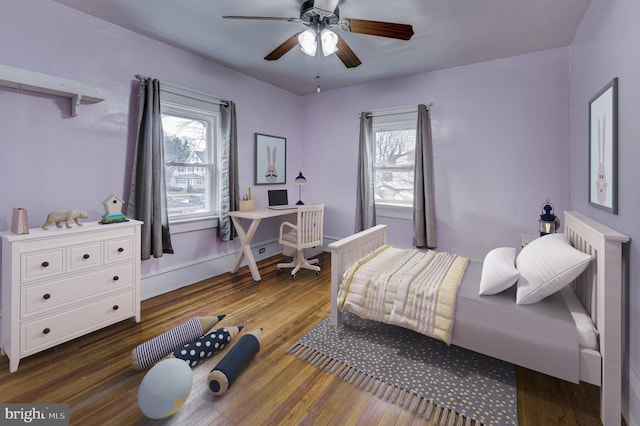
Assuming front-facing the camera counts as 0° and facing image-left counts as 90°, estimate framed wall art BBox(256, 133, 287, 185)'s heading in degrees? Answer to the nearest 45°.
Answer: approximately 315°

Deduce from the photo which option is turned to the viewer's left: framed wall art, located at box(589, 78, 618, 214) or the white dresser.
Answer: the framed wall art

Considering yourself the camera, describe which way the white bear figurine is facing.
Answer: facing to the right of the viewer

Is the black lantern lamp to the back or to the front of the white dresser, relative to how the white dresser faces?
to the front

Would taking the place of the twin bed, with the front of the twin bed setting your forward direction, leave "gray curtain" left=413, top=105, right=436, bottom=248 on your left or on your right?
on your right

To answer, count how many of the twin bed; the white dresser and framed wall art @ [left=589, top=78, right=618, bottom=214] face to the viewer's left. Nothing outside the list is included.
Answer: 2

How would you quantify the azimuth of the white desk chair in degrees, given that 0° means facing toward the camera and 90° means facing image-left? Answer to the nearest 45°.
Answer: approximately 135°

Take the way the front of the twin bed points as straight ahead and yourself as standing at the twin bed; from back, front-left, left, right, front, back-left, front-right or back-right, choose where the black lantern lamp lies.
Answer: right

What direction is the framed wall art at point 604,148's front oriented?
to the viewer's left

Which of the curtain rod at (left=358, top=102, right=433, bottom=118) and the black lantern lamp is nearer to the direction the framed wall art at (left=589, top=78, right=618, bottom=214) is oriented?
the curtain rod

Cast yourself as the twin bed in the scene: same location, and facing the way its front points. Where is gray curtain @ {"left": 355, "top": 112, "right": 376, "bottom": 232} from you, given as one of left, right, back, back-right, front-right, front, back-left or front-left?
front-right

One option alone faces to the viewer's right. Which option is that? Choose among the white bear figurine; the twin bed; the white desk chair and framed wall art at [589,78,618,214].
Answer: the white bear figurine

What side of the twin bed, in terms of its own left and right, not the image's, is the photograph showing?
left

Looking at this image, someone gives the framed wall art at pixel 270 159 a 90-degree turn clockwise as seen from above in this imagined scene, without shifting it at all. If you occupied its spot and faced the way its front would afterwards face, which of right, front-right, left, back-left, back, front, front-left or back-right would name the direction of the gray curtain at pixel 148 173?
front
